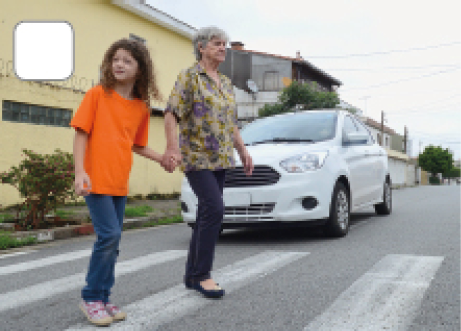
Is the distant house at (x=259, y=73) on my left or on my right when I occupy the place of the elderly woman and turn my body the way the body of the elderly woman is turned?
on my left

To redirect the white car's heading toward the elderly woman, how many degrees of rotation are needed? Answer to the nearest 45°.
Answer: approximately 45° to its left

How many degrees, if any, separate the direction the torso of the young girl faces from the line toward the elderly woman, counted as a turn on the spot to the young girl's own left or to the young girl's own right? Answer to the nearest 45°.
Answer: approximately 90° to the young girl's own left

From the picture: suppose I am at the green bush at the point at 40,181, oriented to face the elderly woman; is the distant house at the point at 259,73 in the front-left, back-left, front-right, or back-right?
back-left

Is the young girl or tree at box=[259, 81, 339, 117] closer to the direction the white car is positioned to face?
the young girl

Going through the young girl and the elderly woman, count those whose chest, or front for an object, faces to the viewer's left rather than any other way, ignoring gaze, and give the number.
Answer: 0

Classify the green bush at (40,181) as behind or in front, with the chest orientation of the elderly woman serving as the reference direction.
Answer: behind

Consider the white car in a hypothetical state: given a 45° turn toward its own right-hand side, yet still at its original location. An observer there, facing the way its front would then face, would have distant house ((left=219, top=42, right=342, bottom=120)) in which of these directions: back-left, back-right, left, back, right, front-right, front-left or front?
right

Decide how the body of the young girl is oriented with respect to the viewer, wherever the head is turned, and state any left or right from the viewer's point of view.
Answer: facing the viewer and to the right of the viewer

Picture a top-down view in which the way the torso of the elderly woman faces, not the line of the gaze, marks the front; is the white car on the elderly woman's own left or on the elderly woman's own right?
on the elderly woman's own left

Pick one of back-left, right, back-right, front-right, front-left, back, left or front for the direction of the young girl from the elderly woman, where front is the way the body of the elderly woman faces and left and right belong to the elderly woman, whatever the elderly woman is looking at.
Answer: right
